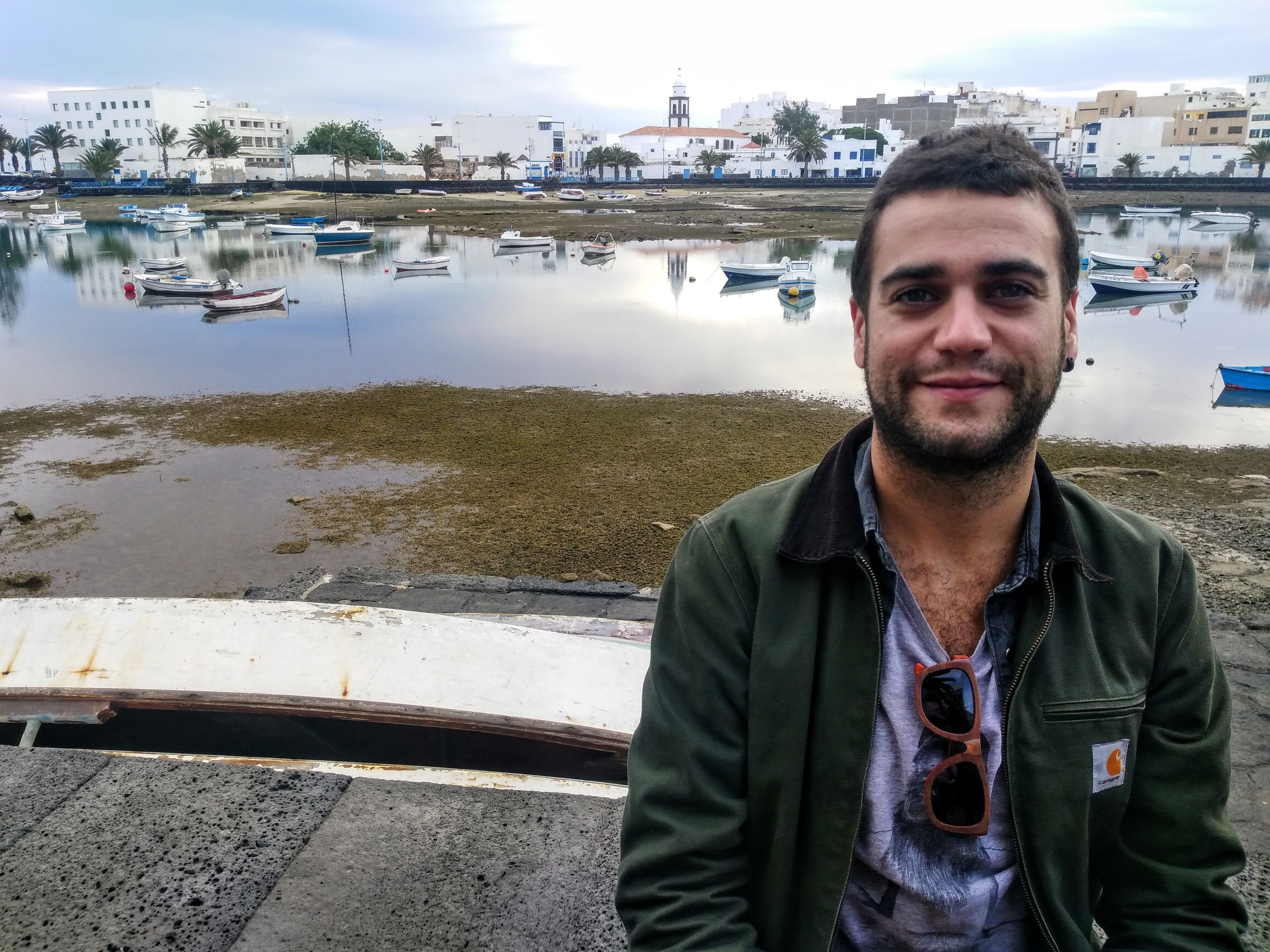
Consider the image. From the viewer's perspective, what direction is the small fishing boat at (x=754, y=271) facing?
to the viewer's left

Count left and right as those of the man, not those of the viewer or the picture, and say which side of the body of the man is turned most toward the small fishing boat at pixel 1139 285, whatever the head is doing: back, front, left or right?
back

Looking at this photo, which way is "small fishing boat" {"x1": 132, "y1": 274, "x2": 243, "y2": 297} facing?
to the viewer's left

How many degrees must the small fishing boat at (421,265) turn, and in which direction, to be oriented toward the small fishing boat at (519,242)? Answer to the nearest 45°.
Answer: approximately 135° to its right

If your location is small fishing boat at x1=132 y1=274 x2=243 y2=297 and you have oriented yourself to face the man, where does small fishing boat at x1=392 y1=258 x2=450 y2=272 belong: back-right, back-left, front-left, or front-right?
back-left

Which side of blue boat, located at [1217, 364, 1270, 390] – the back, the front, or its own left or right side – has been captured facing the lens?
left

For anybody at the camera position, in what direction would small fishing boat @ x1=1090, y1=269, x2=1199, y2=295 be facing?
facing to the left of the viewer

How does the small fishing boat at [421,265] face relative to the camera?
to the viewer's left

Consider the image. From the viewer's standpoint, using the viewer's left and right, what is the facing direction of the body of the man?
facing the viewer

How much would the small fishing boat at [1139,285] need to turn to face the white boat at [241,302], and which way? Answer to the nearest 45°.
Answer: approximately 45° to its left

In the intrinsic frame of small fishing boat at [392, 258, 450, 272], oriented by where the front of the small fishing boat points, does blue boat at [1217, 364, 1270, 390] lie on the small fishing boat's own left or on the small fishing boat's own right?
on the small fishing boat's own left

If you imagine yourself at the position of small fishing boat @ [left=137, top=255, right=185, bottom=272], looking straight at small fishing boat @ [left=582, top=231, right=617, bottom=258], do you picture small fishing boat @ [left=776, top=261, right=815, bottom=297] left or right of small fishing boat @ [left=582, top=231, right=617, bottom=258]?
right

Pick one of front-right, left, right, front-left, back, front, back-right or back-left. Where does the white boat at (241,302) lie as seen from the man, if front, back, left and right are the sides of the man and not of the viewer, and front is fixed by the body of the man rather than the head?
back-right

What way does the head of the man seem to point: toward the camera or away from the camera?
toward the camera

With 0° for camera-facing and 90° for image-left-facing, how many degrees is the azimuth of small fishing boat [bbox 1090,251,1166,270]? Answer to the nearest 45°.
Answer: approximately 90°

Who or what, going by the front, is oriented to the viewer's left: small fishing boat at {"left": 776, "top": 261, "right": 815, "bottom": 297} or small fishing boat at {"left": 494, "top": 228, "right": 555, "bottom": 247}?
small fishing boat at {"left": 494, "top": 228, "right": 555, "bottom": 247}

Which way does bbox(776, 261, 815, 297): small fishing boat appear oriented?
toward the camera

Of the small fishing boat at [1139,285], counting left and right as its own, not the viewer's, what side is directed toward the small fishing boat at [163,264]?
front
